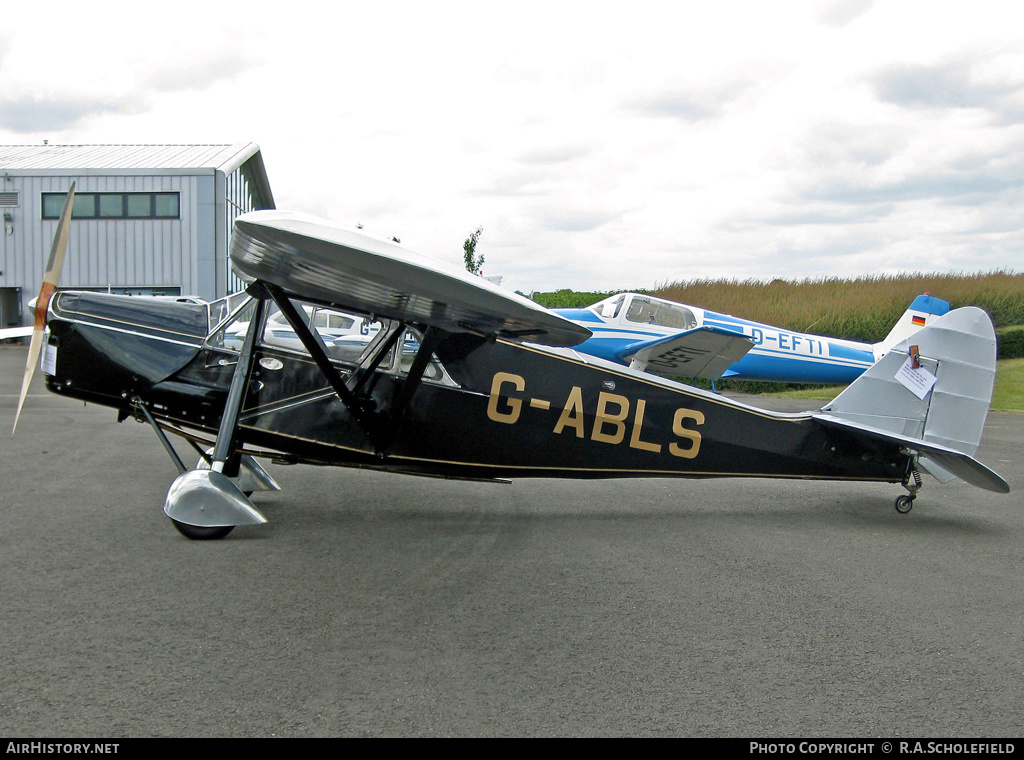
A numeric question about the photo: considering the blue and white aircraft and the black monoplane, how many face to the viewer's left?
2

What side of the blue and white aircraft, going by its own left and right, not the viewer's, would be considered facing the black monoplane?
left

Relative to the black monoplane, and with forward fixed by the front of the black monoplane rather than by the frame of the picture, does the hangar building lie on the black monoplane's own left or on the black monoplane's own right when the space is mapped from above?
on the black monoplane's own right

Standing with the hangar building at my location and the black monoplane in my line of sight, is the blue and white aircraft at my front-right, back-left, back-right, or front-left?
front-left

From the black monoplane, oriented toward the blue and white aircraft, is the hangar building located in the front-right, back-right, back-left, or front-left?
front-left

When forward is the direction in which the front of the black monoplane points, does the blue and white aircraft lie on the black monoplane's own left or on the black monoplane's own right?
on the black monoplane's own right

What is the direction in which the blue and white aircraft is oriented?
to the viewer's left

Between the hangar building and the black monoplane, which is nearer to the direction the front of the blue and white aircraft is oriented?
the hangar building

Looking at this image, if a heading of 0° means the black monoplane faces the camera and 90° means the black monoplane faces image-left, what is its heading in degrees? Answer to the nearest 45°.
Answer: approximately 90°

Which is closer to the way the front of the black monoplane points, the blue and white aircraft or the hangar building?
the hangar building
